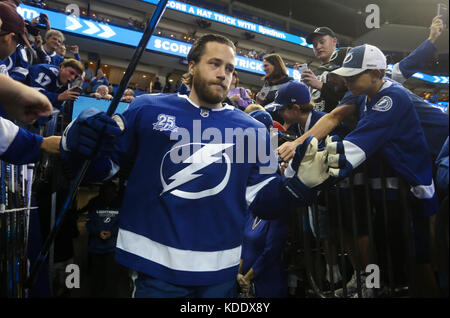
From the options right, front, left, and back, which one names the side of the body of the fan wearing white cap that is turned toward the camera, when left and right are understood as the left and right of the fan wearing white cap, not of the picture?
left

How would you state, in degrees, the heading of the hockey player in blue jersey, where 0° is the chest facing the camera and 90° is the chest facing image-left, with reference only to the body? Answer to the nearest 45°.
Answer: approximately 0°

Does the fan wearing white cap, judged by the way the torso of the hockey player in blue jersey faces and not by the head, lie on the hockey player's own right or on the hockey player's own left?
on the hockey player's own left

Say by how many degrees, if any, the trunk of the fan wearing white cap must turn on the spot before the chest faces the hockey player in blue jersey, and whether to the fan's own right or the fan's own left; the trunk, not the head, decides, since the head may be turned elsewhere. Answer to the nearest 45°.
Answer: approximately 45° to the fan's own left

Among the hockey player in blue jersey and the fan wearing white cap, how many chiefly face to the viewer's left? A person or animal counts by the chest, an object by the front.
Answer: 1
